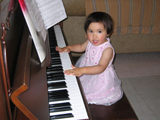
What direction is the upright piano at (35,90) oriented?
to the viewer's right

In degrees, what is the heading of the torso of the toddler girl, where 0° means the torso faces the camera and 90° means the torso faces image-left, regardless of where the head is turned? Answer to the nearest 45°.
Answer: approximately 45°
